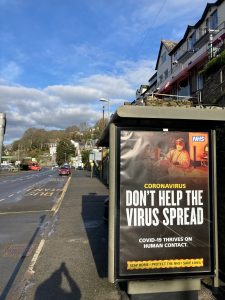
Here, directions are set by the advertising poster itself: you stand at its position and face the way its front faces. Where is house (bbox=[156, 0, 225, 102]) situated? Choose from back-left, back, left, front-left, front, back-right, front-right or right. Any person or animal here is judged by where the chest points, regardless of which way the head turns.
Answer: back

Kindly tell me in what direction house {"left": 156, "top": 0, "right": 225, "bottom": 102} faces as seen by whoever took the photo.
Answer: facing the viewer and to the left of the viewer

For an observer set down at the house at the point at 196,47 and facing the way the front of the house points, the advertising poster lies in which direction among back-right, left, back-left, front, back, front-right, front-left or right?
front-left

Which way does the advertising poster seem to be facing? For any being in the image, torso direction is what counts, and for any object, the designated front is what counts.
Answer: toward the camera

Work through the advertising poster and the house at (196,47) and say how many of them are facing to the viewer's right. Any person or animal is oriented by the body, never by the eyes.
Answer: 0

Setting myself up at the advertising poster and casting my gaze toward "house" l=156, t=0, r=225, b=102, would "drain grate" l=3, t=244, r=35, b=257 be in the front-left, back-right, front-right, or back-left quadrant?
front-left

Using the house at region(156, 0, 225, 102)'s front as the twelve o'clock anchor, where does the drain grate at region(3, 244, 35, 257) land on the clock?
The drain grate is roughly at 11 o'clock from the house.
